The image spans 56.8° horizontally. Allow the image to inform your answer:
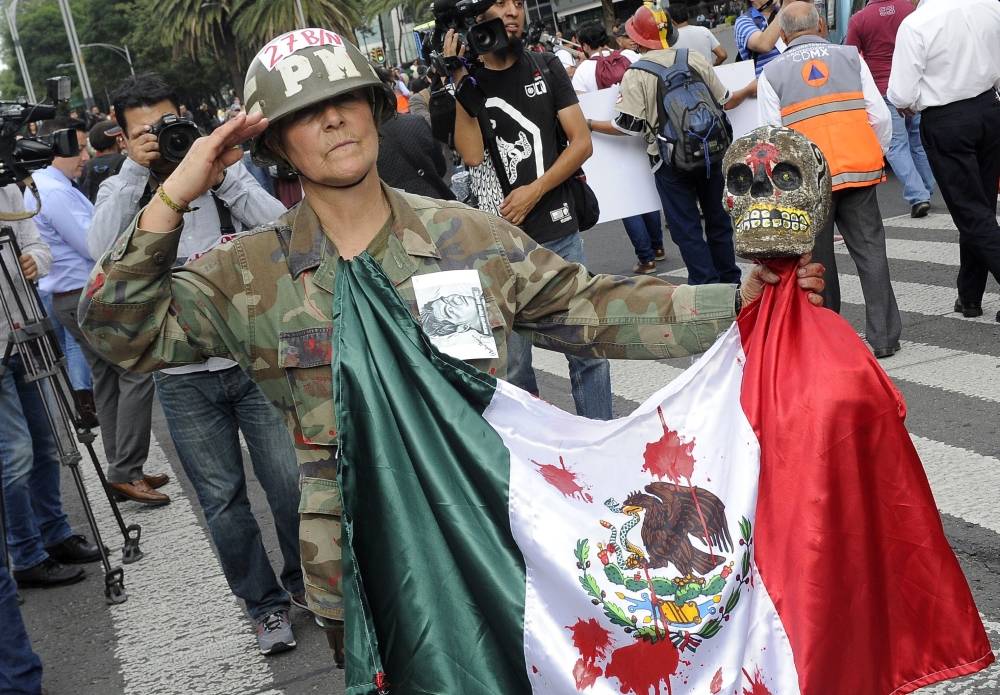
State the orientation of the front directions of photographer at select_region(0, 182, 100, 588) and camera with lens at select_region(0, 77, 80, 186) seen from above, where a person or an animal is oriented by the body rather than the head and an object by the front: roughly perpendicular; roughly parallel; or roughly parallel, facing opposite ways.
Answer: roughly parallel

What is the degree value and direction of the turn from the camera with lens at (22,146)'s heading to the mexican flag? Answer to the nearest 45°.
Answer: approximately 90° to its right

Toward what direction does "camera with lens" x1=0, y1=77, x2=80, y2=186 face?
to the viewer's right

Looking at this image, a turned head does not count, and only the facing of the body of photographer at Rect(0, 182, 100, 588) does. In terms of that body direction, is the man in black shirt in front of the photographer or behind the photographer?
in front

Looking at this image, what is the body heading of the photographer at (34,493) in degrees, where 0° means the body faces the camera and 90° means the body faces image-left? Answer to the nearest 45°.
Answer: approximately 270°

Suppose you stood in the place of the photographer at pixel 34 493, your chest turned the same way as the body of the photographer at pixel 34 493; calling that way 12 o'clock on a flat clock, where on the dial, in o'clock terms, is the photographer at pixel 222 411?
the photographer at pixel 222 411 is roughly at 2 o'clock from the photographer at pixel 34 493.

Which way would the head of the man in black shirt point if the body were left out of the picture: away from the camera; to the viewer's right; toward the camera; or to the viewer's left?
toward the camera

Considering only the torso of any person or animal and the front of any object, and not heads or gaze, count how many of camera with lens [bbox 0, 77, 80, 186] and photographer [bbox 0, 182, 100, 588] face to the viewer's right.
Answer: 2
